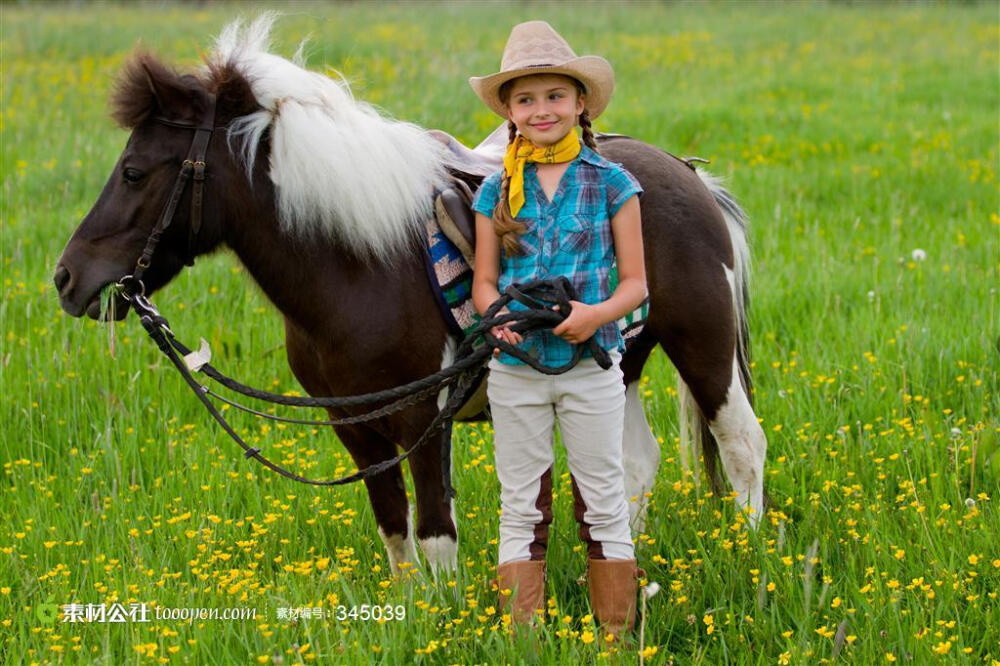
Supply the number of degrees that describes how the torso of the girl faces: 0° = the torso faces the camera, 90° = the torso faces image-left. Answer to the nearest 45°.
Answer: approximately 0°

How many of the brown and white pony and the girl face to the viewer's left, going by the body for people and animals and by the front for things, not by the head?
1

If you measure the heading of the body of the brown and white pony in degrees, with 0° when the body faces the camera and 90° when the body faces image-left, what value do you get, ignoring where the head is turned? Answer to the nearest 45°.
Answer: approximately 90°

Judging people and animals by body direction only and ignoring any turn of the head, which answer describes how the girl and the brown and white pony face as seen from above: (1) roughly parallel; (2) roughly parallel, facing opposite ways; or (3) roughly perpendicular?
roughly perpendicular

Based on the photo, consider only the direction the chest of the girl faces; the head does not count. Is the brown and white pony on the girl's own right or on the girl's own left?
on the girl's own right

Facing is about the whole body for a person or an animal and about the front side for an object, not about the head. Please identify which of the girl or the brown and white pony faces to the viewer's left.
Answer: the brown and white pony
